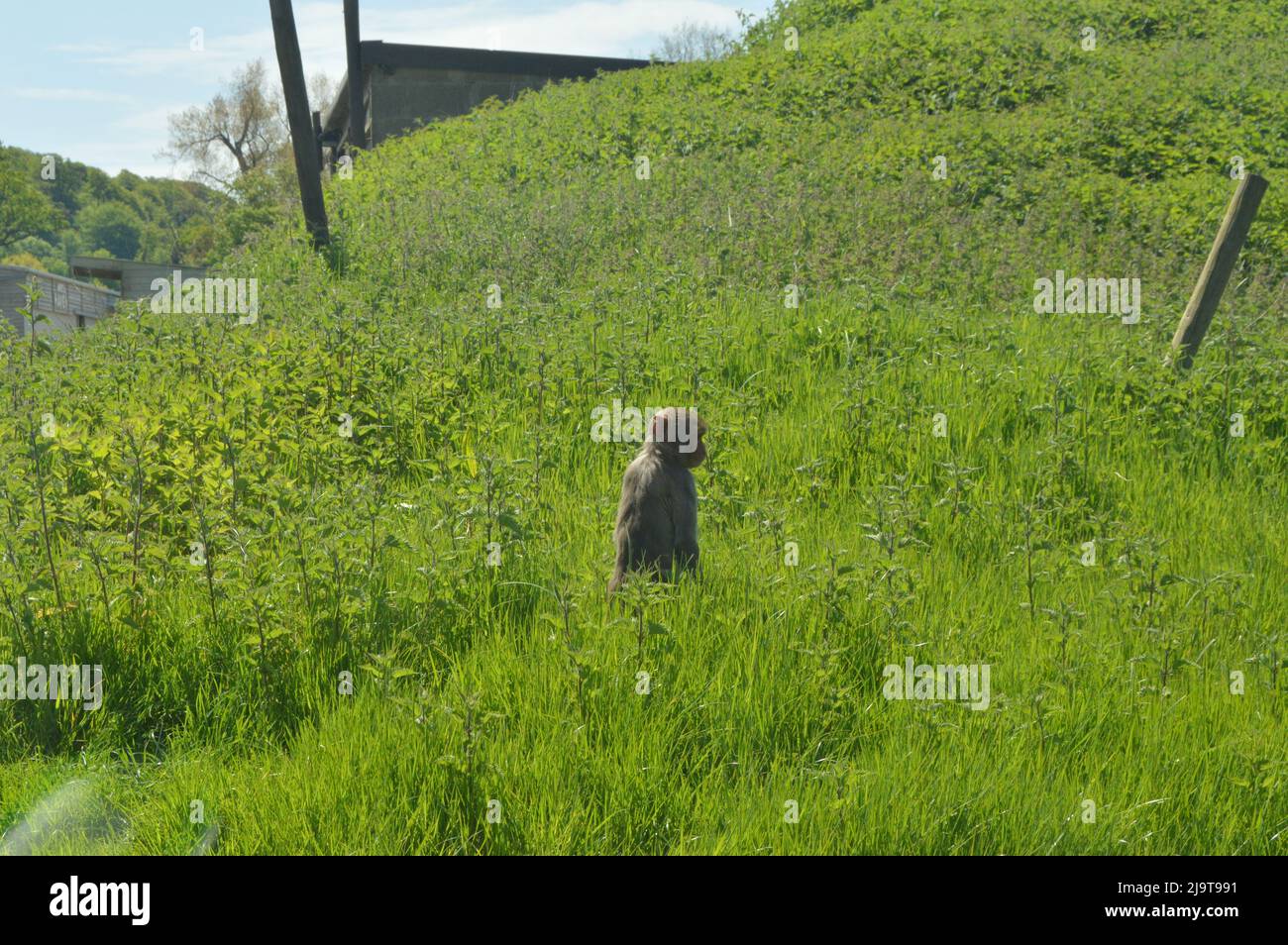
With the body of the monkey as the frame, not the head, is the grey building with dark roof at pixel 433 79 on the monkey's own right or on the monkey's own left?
on the monkey's own left

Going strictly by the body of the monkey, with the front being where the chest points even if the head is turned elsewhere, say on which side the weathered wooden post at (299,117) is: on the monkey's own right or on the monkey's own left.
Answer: on the monkey's own left

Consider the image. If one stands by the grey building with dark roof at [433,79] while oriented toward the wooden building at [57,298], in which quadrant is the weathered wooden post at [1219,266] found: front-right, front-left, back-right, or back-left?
back-left

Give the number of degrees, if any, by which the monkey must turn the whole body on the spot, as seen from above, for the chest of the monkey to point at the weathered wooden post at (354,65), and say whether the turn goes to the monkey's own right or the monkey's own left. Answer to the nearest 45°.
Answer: approximately 90° to the monkey's own left

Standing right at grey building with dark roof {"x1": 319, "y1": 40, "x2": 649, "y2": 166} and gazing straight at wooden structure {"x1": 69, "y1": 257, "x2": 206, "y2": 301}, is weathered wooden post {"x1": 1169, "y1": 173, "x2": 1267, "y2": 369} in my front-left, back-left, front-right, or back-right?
back-left
